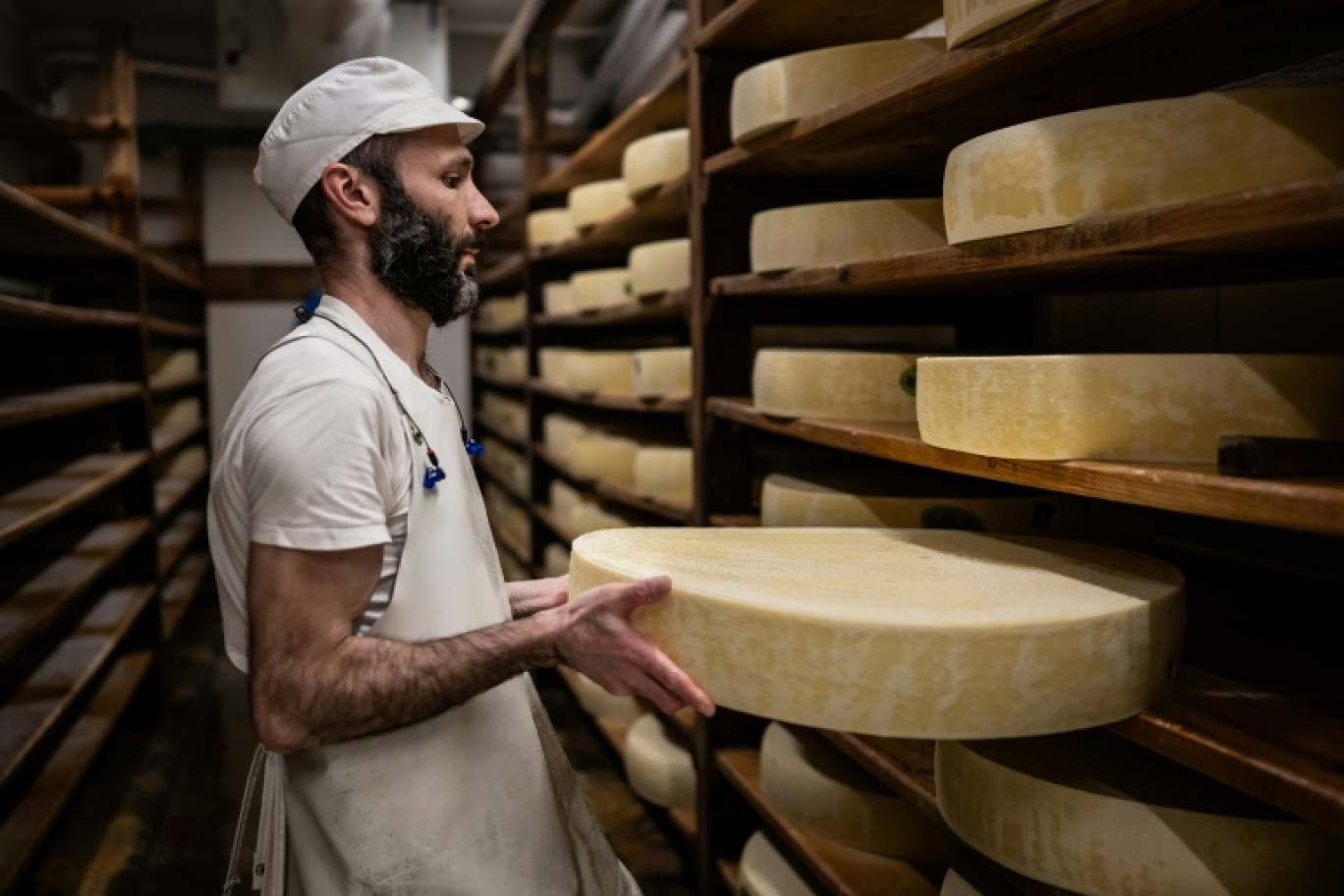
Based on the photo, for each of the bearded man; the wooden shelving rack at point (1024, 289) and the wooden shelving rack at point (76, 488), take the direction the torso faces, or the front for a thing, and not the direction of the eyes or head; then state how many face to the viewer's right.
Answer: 2

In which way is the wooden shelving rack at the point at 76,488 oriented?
to the viewer's right

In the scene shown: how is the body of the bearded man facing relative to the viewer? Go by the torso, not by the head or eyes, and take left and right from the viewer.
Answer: facing to the right of the viewer

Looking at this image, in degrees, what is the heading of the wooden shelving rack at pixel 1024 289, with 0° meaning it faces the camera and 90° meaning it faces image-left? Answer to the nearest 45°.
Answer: approximately 45°

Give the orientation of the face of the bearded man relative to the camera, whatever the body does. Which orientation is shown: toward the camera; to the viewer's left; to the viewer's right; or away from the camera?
to the viewer's right

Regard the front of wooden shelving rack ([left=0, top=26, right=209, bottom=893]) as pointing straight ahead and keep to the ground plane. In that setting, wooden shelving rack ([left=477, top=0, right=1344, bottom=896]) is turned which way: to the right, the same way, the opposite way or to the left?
the opposite way
